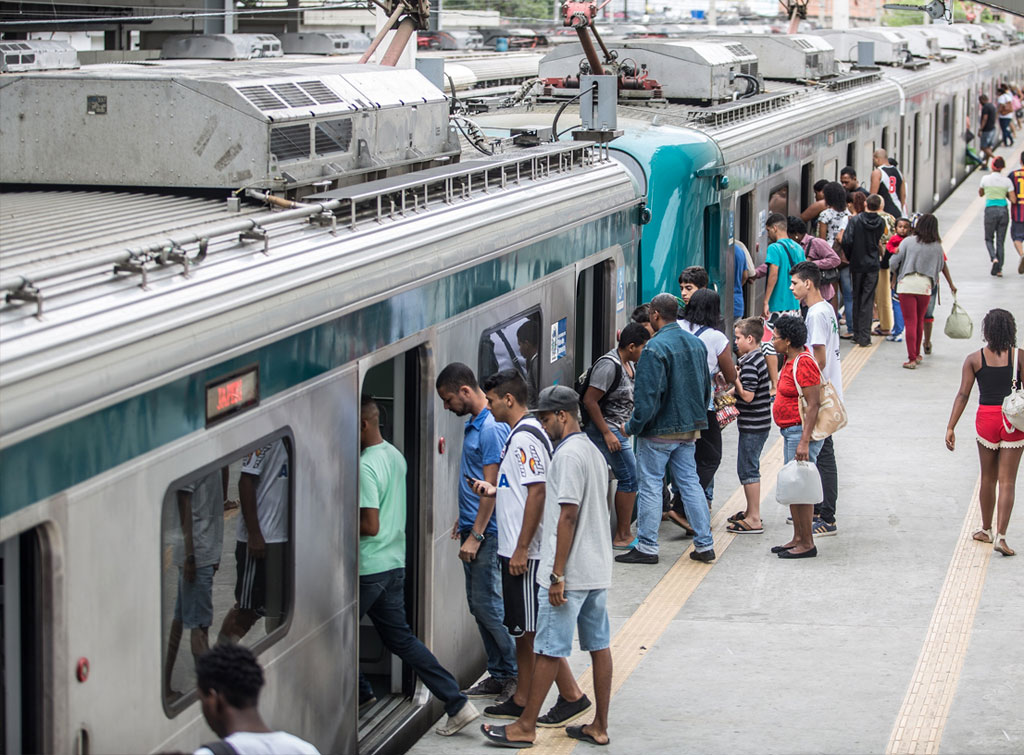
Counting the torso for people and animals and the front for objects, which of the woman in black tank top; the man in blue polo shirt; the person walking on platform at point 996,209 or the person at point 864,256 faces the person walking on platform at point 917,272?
the woman in black tank top

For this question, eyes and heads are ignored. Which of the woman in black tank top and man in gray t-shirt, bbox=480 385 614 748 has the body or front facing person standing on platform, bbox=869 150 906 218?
the woman in black tank top

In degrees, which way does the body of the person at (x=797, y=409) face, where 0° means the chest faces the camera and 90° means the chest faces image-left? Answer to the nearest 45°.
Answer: approximately 90°

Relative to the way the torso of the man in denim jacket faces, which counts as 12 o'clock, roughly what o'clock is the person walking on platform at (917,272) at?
The person walking on platform is roughly at 2 o'clock from the man in denim jacket.

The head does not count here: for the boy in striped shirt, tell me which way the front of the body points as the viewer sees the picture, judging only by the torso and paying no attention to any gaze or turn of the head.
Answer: to the viewer's left

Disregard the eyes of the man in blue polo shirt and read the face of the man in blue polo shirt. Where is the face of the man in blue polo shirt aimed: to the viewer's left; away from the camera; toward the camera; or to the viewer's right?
to the viewer's left

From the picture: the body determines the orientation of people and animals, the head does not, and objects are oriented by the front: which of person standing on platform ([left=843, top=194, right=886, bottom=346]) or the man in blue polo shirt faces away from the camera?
the person standing on platform

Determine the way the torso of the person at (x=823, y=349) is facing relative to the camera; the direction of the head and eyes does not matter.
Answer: to the viewer's left

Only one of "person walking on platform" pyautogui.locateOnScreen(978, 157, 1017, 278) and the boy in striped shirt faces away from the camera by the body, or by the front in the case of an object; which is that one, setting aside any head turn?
the person walking on platform

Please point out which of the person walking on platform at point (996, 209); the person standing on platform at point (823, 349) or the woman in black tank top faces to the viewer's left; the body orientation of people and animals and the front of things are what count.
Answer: the person standing on platform at point (823, 349)

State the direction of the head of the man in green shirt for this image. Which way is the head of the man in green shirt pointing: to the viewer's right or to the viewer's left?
to the viewer's left

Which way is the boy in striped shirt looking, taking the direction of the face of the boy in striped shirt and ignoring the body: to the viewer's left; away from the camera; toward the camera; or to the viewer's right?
to the viewer's left
